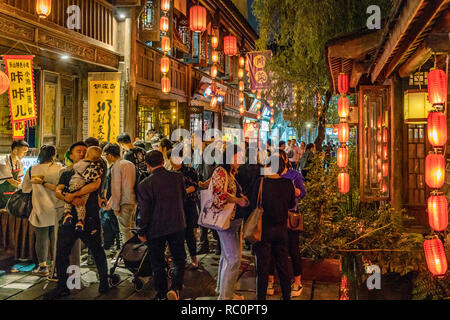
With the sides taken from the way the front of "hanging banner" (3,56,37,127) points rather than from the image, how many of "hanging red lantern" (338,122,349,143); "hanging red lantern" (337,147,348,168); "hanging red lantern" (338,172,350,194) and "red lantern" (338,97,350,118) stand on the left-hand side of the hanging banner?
4

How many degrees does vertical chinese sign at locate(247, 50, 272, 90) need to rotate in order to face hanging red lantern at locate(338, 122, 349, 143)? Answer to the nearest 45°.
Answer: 0° — it already faces it

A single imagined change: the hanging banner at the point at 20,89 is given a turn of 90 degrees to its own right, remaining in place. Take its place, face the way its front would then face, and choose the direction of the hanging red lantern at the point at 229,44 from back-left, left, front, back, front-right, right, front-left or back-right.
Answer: back-right

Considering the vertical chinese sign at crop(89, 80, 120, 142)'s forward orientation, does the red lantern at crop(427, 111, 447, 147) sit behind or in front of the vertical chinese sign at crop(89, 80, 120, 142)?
in front

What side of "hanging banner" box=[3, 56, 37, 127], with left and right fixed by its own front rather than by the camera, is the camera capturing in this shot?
front

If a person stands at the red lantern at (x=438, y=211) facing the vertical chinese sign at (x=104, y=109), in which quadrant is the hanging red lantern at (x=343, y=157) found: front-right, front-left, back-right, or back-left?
front-right

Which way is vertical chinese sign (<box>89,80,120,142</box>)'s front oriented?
toward the camera

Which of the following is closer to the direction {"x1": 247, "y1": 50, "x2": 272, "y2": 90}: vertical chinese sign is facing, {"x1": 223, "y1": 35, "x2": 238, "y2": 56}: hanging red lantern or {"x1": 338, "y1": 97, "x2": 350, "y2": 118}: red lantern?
the red lantern

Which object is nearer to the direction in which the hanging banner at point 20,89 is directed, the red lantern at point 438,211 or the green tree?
the red lantern

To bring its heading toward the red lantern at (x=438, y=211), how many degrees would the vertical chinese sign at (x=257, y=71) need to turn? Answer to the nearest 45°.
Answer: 0° — it already faces it

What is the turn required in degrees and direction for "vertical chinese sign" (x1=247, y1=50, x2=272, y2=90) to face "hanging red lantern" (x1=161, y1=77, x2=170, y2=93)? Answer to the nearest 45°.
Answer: approximately 45° to its right
